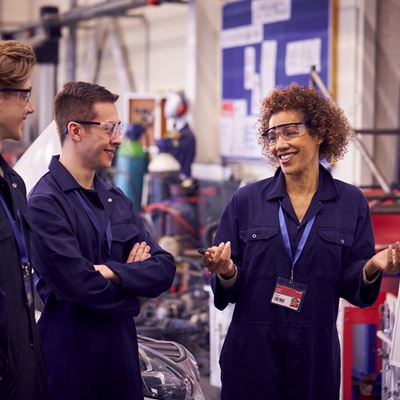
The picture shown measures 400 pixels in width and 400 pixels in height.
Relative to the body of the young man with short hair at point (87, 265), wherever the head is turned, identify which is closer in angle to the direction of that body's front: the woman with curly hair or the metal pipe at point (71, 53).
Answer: the woman with curly hair

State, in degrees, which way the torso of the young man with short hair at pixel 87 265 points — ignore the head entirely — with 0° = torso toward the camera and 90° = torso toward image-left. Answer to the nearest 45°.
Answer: approximately 315°

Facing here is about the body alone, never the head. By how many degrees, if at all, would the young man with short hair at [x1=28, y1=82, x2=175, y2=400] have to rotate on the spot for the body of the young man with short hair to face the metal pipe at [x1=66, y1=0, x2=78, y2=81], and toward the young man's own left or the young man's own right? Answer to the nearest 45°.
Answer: approximately 135° to the young man's own left

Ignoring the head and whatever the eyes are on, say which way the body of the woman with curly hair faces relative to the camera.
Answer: toward the camera

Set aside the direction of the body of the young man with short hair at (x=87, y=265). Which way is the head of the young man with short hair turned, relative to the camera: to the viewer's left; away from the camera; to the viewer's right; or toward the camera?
to the viewer's right

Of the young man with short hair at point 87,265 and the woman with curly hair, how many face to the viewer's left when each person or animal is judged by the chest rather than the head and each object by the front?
0

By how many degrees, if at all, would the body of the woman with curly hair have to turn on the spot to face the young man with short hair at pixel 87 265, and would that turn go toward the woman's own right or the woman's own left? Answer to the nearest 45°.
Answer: approximately 45° to the woman's own right

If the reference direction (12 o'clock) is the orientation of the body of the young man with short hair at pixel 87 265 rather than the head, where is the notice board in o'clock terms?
The notice board is roughly at 8 o'clock from the young man with short hair.

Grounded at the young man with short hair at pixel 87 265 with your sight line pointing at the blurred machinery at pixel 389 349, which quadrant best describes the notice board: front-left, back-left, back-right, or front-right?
front-left

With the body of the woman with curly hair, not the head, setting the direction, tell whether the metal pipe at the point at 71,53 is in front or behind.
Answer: behind

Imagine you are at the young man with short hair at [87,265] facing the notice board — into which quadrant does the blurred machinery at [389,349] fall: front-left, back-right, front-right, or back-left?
front-right

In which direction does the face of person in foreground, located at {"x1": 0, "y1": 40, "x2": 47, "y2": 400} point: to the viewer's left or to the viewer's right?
to the viewer's right

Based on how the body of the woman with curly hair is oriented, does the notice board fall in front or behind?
behind
